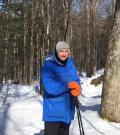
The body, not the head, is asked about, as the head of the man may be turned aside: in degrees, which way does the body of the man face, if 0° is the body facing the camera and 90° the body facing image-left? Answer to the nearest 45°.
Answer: approximately 315°

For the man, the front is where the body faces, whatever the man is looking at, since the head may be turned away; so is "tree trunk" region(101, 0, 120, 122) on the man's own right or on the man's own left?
on the man's own left
